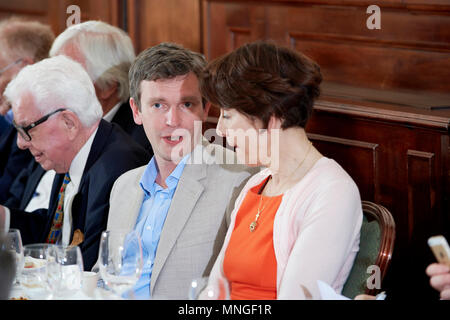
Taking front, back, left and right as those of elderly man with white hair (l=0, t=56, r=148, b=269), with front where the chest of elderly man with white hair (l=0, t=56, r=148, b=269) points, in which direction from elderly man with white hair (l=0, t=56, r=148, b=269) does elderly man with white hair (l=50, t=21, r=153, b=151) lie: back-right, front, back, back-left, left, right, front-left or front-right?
back-right

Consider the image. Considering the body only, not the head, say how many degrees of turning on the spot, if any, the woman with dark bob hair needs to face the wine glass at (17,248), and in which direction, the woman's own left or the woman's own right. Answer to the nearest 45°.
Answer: approximately 45° to the woman's own right

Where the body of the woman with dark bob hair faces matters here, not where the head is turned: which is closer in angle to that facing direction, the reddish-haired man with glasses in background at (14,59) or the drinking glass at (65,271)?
the drinking glass

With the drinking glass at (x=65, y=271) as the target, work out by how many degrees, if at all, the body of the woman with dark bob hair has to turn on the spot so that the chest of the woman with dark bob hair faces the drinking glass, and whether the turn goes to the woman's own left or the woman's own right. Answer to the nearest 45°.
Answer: approximately 45° to the woman's own right

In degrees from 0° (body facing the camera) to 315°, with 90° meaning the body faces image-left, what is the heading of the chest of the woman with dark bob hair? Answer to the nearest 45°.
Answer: approximately 45°

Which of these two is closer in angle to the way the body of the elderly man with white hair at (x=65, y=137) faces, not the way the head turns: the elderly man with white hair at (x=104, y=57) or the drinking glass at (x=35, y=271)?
the drinking glass

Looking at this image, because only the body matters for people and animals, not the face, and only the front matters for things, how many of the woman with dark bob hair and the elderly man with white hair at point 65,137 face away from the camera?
0

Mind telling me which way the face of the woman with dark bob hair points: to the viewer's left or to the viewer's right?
to the viewer's left

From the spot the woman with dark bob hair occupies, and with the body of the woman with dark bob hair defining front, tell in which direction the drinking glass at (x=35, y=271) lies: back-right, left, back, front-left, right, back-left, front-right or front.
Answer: front-right

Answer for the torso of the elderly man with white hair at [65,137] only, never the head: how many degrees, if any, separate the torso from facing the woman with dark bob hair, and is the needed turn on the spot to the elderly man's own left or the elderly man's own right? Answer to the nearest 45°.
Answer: approximately 90° to the elderly man's own left

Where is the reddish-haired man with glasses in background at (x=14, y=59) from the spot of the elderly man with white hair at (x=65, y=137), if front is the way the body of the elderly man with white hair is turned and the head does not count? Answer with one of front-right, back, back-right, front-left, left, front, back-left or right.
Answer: back-right
